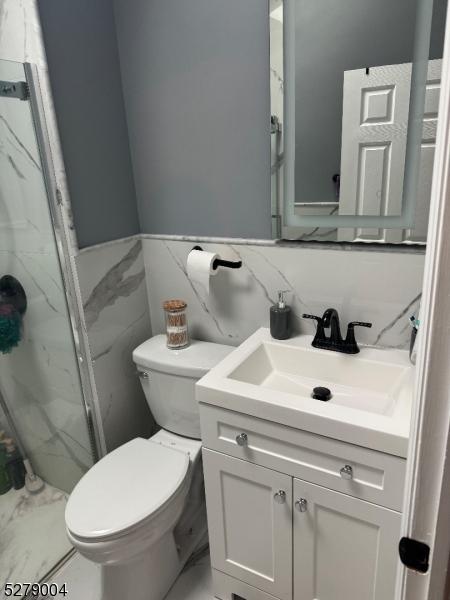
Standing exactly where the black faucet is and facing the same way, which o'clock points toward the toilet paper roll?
The toilet paper roll is roughly at 2 o'clock from the black faucet.

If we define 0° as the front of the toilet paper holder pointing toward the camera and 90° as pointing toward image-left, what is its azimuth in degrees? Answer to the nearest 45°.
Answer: approximately 45°

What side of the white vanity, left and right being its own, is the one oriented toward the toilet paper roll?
right

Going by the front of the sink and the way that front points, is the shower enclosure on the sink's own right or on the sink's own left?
on the sink's own right
